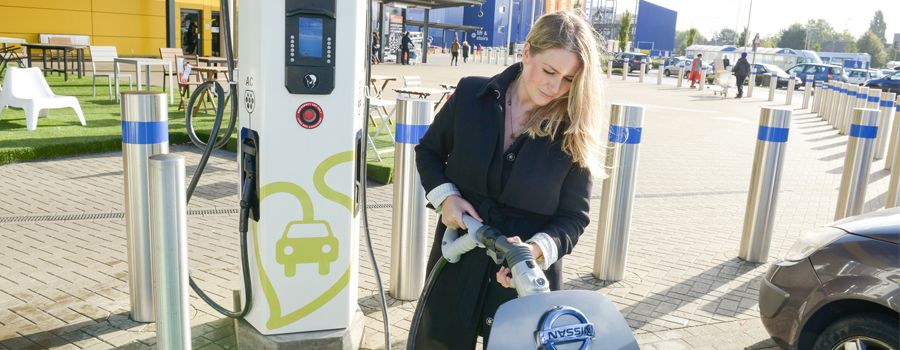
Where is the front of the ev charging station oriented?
toward the camera

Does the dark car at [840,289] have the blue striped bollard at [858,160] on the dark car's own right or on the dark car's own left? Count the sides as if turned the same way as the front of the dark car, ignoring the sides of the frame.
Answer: on the dark car's own right

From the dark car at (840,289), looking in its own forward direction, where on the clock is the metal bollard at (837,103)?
The metal bollard is roughly at 3 o'clock from the dark car.

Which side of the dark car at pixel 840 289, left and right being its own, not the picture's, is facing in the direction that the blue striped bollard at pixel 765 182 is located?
right

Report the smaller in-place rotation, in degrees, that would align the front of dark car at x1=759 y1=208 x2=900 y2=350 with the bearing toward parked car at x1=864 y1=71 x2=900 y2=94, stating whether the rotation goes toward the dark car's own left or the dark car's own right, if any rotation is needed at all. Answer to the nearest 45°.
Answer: approximately 90° to the dark car's own right

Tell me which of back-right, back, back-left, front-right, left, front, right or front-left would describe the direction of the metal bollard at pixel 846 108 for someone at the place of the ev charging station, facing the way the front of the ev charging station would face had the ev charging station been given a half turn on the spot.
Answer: front-right

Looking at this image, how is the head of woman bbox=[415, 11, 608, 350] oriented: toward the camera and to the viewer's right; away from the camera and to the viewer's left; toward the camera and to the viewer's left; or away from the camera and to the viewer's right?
toward the camera and to the viewer's left

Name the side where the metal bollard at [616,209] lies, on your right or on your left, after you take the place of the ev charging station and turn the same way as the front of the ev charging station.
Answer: on your left

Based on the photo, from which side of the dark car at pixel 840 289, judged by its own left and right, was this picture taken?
left

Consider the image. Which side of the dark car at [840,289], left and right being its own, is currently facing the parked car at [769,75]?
right

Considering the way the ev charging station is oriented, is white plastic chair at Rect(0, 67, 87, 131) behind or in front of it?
behind

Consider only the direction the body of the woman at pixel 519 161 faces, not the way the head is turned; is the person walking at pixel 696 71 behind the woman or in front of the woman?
behind

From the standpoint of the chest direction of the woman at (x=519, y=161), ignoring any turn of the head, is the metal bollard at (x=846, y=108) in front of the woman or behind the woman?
behind

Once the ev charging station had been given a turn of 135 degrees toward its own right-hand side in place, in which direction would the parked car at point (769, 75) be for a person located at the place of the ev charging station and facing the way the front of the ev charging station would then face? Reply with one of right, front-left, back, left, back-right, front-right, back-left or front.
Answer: right

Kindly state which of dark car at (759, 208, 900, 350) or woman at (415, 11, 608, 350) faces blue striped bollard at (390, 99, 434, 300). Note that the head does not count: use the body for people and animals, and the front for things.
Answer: the dark car

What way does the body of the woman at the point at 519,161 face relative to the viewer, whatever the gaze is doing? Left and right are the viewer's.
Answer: facing the viewer
